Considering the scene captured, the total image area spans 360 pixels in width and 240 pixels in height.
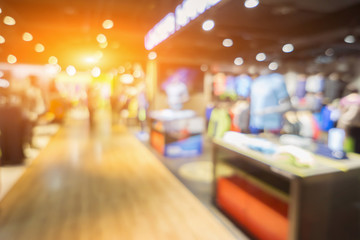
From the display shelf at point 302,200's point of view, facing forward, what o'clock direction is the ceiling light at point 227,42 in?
The ceiling light is roughly at 4 o'clock from the display shelf.

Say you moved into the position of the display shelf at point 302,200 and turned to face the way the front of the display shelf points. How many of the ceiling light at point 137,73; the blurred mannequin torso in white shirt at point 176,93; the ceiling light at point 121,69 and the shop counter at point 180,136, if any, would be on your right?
4

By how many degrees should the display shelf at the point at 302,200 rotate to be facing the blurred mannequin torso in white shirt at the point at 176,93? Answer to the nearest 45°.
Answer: approximately 90° to its right

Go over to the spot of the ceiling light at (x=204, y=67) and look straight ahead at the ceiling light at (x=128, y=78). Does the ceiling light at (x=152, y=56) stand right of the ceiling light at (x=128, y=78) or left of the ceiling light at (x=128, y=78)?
left

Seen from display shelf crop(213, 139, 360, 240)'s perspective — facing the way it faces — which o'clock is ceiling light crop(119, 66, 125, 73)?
The ceiling light is roughly at 3 o'clock from the display shelf.

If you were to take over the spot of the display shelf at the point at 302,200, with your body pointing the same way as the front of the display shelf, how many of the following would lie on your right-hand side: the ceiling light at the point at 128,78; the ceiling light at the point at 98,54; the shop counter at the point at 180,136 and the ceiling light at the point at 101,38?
4

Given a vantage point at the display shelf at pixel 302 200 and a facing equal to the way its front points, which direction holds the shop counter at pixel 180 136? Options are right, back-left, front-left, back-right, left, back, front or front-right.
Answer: right

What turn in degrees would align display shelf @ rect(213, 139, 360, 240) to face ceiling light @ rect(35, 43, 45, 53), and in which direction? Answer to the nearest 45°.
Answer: approximately 90° to its right

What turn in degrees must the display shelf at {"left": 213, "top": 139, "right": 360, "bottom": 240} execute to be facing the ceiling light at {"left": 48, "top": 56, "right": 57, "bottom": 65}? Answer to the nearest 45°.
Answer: approximately 90° to its right

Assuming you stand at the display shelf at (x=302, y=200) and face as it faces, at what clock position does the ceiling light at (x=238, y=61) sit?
The ceiling light is roughly at 4 o'clock from the display shelf.

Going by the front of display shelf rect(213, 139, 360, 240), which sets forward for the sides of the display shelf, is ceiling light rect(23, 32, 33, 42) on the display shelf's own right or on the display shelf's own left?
on the display shelf's own right

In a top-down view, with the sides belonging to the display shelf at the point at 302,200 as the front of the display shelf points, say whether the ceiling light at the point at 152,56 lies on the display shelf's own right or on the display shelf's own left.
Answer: on the display shelf's own right

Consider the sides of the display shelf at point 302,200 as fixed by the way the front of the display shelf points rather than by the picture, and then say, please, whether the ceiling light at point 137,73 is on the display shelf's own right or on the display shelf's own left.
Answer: on the display shelf's own right

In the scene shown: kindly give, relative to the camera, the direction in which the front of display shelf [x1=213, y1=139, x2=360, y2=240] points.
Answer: facing the viewer and to the left of the viewer
